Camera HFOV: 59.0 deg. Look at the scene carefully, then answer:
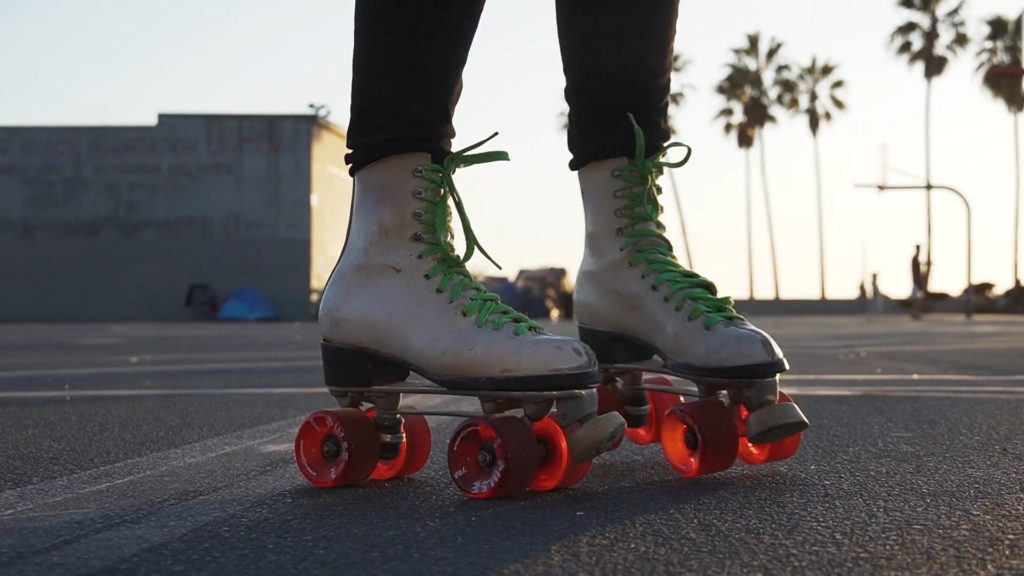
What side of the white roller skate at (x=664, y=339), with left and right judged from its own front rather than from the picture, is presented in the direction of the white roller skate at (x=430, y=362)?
right

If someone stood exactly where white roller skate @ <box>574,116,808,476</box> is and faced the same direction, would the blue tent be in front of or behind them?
behind

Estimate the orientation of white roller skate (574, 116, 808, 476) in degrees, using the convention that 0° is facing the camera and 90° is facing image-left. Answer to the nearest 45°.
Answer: approximately 315°
